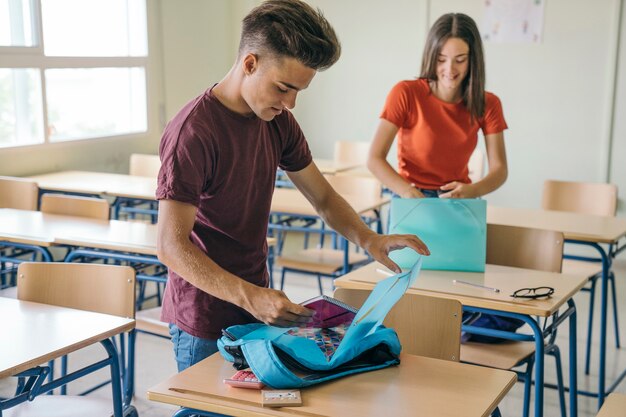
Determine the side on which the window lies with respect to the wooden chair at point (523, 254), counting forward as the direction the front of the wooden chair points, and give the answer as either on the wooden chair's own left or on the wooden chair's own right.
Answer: on the wooden chair's own right

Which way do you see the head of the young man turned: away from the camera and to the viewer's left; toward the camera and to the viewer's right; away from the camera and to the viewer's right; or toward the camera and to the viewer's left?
toward the camera and to the viewer's right

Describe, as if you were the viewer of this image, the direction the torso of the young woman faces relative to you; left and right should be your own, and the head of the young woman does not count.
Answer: facing the viewer

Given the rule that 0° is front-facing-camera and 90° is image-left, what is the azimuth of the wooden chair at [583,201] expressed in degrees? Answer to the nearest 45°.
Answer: approximately 45°

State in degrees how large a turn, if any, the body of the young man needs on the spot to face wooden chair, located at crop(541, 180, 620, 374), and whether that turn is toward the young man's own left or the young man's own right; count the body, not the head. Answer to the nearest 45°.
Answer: approximately 90° to the young man's own left

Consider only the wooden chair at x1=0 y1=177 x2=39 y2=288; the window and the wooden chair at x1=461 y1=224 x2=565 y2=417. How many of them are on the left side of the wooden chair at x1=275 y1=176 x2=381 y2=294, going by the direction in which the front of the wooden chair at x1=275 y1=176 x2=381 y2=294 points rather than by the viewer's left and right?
1

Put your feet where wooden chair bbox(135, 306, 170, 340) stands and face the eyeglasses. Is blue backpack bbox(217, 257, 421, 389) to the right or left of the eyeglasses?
right

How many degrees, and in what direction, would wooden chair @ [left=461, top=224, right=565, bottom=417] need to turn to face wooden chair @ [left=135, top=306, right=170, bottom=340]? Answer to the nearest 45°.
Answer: approximately 45° to its right
